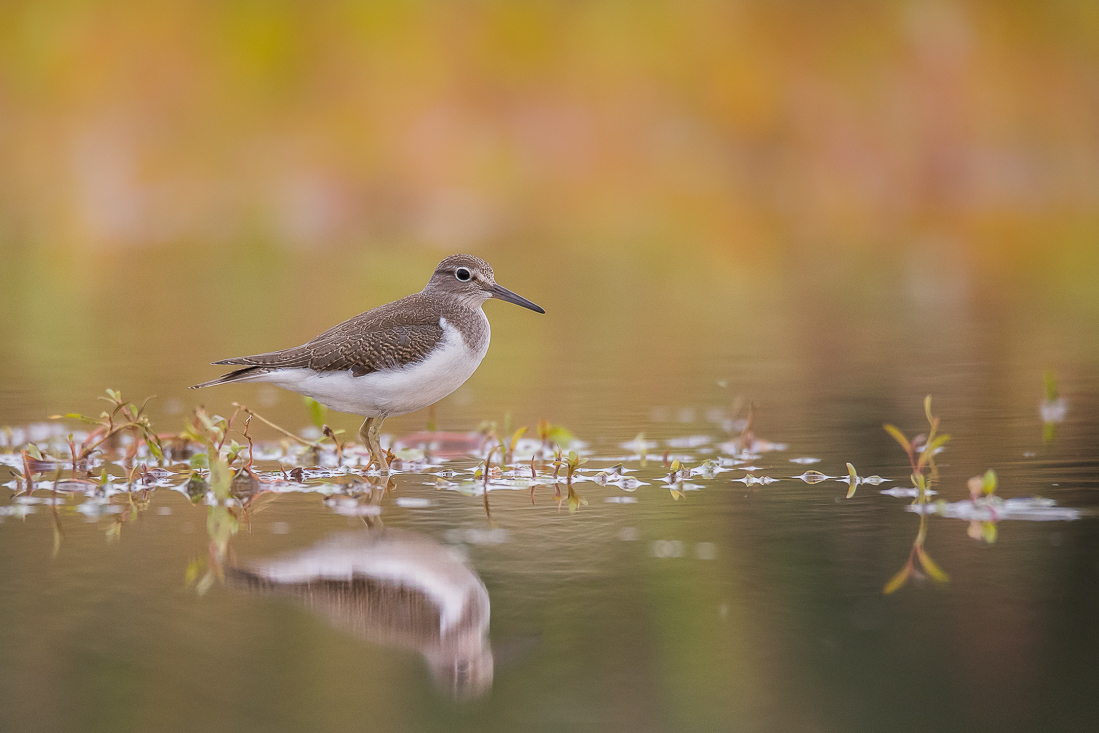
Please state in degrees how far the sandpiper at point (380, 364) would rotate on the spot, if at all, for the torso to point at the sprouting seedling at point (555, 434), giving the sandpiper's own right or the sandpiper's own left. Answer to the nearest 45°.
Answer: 0° — it already faces it

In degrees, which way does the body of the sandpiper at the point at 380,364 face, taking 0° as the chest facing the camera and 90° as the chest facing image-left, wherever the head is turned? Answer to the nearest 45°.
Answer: approximately 270°

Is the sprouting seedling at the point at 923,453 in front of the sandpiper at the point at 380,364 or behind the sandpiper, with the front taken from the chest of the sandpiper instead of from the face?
in front

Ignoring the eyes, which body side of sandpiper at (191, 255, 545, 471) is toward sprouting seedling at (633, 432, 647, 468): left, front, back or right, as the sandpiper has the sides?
front

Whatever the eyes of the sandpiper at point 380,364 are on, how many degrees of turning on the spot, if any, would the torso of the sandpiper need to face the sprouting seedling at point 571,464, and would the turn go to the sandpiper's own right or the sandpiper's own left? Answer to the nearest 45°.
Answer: approximately 45° to the sandpiper's own right

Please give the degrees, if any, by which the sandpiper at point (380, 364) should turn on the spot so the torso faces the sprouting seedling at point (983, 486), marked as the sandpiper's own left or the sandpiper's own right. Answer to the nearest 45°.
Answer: approximately 45° to the sandpiper's own right

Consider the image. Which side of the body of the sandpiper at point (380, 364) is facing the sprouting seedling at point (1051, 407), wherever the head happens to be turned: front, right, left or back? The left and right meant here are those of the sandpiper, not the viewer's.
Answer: front

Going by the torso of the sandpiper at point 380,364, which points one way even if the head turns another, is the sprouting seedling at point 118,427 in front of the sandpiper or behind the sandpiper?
behind
